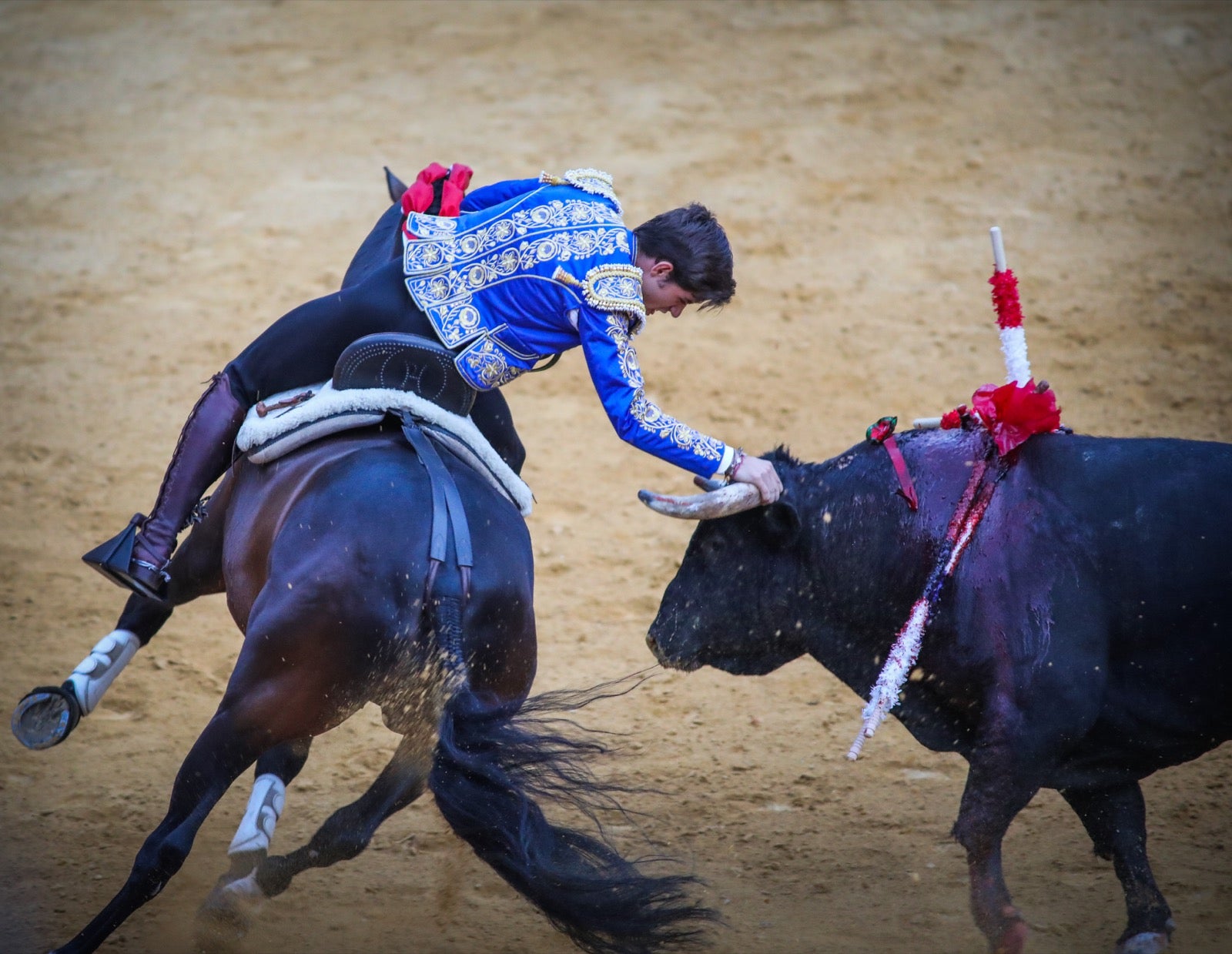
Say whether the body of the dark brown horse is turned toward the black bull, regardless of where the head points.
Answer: no

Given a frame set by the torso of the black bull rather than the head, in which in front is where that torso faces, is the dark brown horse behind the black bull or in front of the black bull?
in front

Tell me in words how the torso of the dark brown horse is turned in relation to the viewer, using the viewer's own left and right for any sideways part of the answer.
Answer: facing away from the viewer and to the left of the viewer

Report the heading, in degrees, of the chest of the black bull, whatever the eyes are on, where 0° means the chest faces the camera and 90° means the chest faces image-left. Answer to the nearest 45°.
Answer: approximately 90°
